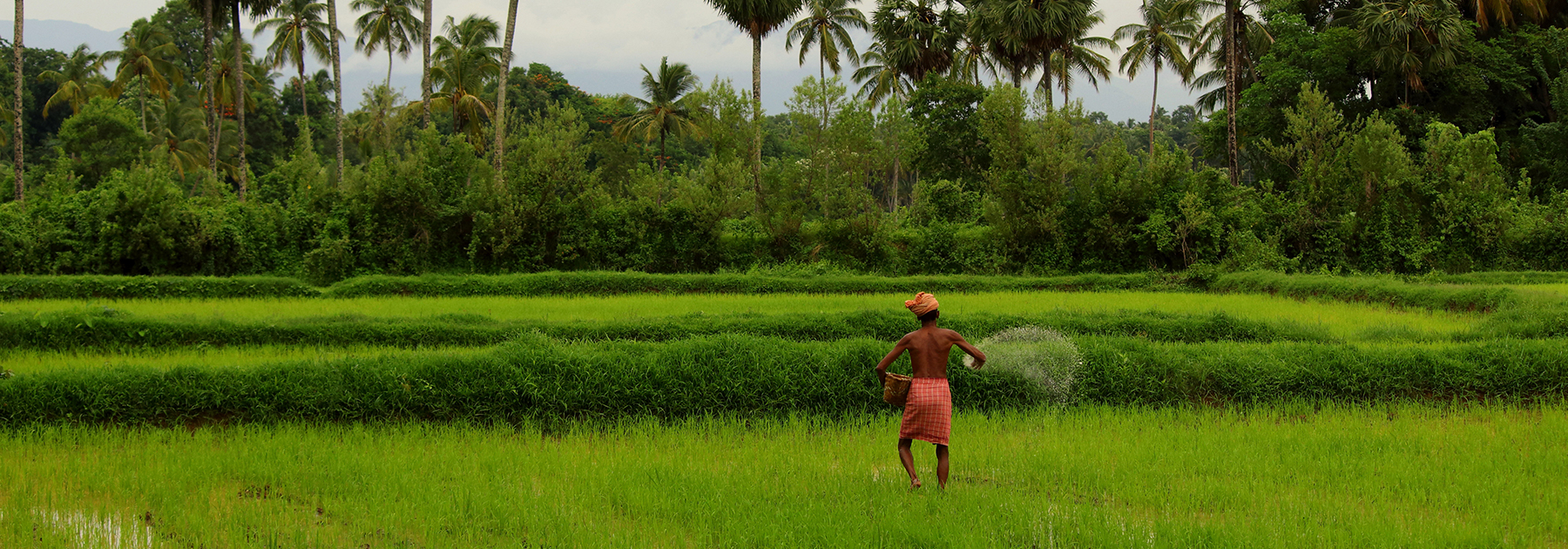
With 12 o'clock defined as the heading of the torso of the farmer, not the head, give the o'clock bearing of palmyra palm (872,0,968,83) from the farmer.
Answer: The palmyra palm is roughly at 12 o'clock from the farmer.

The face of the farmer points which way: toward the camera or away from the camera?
away from the camera

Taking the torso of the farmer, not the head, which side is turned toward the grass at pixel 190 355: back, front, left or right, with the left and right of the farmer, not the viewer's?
left

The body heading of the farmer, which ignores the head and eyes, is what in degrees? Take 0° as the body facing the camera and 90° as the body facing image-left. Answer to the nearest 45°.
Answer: approximately 180°

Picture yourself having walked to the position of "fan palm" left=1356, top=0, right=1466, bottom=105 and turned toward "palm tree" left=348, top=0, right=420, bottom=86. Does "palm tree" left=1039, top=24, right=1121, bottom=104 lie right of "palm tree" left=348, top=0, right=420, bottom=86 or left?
right
